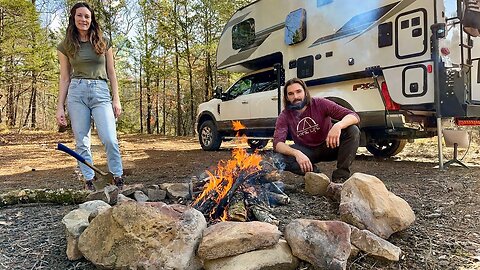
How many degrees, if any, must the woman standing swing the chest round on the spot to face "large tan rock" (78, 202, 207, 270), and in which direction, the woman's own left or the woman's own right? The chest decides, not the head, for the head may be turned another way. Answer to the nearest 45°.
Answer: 0° — they already face it

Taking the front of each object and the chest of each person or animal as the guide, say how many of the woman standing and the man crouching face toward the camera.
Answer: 2

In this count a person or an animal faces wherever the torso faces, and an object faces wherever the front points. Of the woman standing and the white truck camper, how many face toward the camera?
1

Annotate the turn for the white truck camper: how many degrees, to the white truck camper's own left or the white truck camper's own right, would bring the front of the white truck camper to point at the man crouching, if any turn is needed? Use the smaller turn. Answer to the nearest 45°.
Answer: approximately 135° to the white truck camper's own left

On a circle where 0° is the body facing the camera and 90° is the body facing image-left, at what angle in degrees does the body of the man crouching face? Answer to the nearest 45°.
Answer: approximately 0°

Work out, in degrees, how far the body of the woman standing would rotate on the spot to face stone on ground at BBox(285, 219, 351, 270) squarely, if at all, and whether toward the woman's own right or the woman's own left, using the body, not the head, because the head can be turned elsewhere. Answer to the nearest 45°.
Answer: approximately 45° to the woman's own left

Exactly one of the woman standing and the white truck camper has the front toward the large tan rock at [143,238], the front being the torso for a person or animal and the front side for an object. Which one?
the woman standing

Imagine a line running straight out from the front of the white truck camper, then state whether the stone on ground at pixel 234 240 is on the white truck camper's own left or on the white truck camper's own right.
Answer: on the white truck camper's own left

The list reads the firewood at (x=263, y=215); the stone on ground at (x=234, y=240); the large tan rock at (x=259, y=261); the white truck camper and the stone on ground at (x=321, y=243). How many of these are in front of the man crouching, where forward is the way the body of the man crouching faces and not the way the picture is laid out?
4

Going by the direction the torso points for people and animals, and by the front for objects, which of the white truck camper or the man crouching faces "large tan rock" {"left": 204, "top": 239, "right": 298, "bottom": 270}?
the man crouching

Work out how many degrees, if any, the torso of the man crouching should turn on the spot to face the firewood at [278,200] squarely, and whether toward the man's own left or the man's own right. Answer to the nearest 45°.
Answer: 0° — they already face it

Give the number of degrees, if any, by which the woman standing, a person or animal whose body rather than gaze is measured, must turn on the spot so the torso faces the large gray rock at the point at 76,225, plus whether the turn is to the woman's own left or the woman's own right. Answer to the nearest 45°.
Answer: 0° — they already face it

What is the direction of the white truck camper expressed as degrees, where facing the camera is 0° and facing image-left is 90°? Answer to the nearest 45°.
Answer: approximately 135°

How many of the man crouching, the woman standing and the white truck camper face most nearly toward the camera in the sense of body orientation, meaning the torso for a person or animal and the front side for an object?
2

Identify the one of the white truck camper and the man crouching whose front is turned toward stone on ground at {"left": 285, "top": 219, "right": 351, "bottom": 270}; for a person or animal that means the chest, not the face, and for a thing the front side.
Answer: the man crouching
